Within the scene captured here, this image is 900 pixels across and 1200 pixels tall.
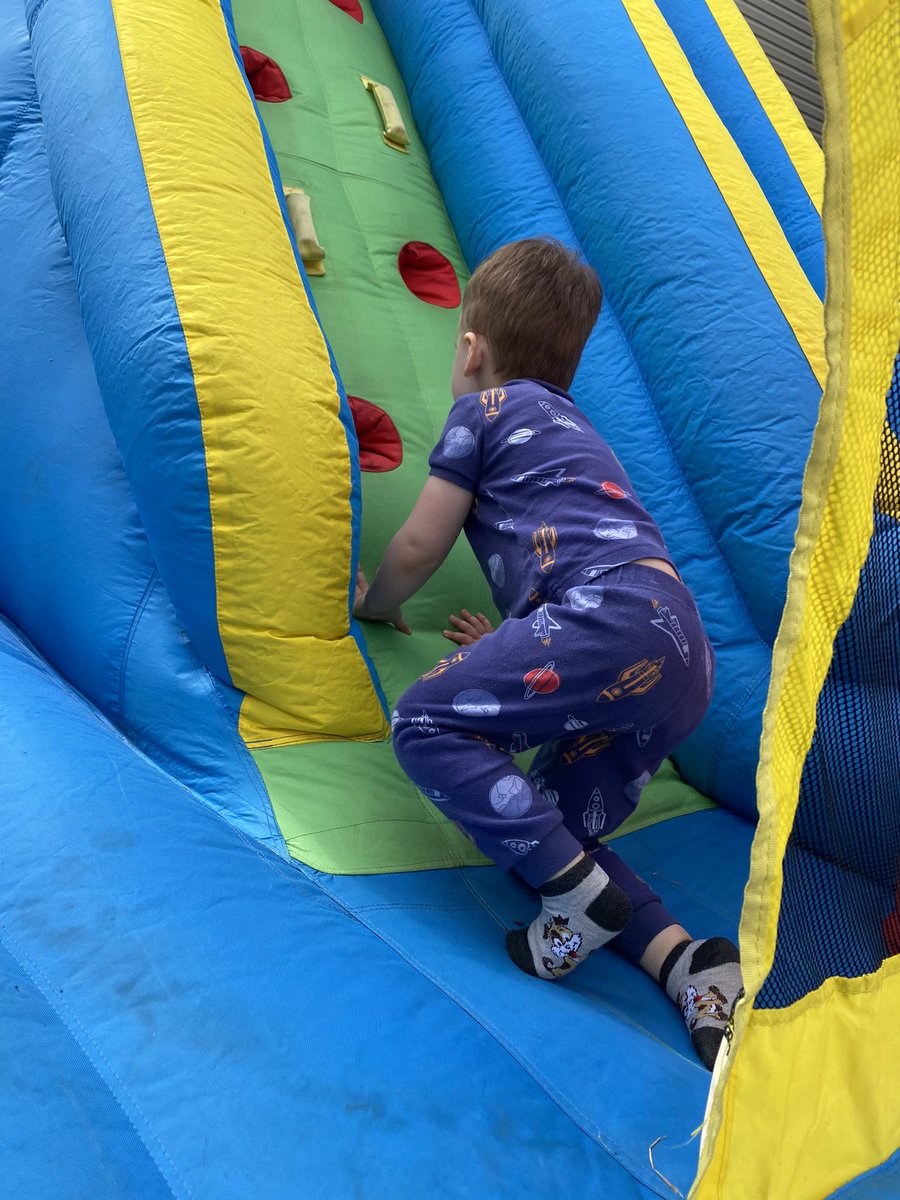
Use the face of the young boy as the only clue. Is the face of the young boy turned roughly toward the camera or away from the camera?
away from the camera

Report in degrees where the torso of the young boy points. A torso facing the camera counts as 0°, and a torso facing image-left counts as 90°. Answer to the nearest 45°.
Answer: approximately 135°
